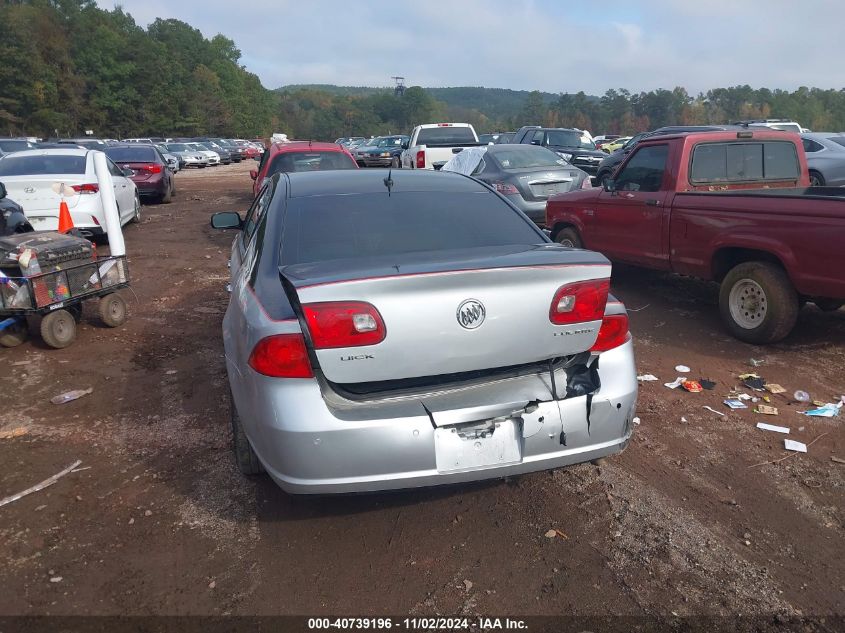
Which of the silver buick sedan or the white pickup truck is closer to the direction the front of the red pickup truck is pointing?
the white pickup truck

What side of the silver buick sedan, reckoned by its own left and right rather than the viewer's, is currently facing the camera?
back

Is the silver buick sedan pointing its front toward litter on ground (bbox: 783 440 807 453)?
no

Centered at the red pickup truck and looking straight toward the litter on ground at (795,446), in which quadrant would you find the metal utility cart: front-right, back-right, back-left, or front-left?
front-right

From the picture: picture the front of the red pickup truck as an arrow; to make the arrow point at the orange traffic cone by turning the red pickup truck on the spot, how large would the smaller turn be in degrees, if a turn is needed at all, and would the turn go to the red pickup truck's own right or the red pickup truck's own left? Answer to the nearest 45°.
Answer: approximately 45° to the red pickup truck's own left

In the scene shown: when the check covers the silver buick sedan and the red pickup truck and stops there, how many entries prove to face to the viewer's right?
0

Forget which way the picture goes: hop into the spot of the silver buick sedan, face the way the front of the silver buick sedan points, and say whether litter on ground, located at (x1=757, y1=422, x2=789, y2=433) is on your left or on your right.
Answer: on your right

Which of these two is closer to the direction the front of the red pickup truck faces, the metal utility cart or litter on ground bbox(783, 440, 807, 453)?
the metal utility cart

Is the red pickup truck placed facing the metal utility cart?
no

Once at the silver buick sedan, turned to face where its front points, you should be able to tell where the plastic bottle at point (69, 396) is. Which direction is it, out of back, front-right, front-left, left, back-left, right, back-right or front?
front-left

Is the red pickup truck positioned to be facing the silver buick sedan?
no

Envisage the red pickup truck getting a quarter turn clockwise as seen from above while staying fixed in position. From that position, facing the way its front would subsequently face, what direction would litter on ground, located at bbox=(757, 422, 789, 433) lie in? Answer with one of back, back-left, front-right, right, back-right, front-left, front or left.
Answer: back-right

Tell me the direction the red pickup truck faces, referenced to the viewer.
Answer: facing away from the viewer and to the left of the viewer

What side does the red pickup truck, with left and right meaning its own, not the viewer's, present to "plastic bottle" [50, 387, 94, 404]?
left

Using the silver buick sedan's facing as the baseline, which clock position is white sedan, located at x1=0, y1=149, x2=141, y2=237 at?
The white sedan is roughly at 11 o'clock from the silver buick sedan.

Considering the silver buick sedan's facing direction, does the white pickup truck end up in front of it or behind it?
in front

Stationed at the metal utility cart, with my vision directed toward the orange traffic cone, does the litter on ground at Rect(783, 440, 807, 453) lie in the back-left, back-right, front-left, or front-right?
back-right
